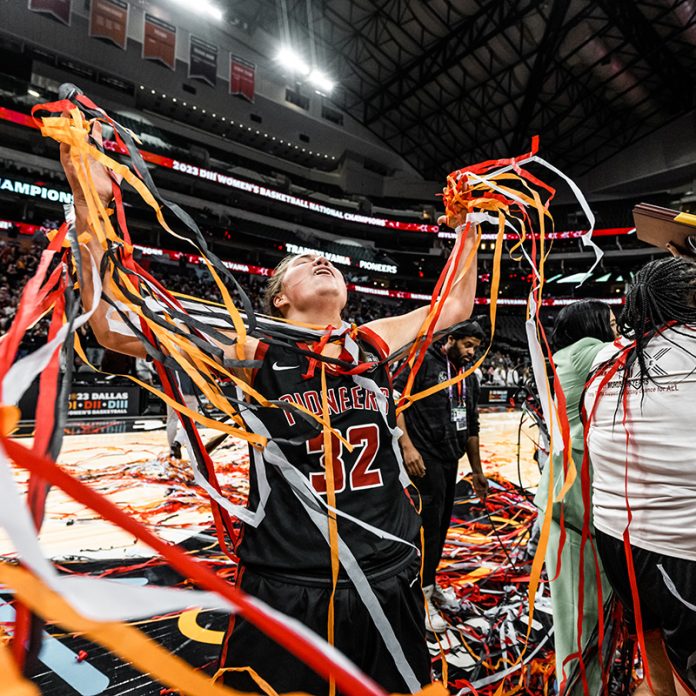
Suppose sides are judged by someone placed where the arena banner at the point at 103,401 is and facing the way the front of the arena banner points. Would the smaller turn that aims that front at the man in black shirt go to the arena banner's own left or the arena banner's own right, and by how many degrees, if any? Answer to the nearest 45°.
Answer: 0° — it already faces them

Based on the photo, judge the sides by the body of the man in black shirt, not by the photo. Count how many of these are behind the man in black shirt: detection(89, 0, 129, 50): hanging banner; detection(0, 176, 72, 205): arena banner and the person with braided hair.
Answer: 2

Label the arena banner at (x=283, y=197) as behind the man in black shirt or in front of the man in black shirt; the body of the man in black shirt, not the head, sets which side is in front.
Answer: behind

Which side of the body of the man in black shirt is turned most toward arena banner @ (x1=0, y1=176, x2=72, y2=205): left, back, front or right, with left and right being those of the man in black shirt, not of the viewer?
back

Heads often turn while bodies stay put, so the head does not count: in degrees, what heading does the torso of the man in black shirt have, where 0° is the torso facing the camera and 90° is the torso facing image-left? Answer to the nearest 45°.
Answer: approximately 315°

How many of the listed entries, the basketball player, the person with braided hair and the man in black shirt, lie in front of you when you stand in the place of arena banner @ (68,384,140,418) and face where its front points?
3

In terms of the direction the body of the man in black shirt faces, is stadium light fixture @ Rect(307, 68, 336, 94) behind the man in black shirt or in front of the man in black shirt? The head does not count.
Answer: behind

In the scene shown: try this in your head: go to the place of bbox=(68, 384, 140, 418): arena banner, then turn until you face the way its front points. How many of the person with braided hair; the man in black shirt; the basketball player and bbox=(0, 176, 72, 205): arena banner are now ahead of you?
3

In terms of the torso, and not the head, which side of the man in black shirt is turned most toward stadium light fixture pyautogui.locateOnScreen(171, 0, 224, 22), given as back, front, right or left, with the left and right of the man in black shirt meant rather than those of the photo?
back

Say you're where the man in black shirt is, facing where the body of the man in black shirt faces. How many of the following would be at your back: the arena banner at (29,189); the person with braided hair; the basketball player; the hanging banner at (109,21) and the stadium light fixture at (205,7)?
3

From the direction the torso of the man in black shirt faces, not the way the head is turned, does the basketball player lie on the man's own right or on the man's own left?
on the man's own right
